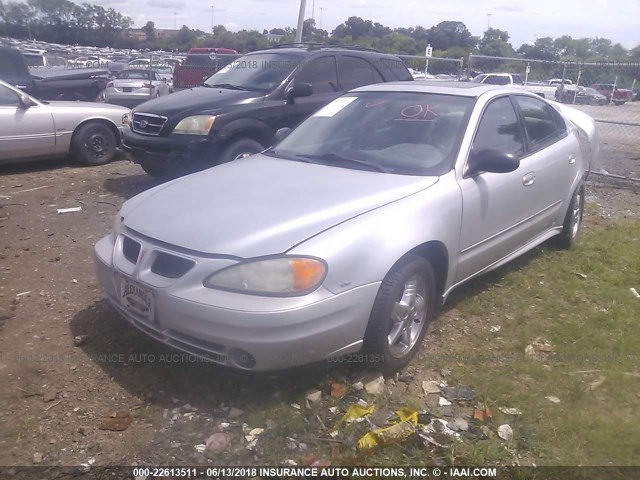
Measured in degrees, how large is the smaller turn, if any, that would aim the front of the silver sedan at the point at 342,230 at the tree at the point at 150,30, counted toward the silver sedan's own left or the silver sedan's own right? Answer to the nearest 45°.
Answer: approximately 135° to the silver sedan's own right

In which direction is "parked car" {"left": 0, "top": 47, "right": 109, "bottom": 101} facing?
to the viewer's right

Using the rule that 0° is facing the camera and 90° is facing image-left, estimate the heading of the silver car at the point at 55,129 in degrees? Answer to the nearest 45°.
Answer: approximately 270°

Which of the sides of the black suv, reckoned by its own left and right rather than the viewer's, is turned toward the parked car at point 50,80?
right

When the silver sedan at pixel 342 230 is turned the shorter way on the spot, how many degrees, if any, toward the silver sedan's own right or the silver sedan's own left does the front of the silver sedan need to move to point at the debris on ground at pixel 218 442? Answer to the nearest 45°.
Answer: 0° — it already faces it

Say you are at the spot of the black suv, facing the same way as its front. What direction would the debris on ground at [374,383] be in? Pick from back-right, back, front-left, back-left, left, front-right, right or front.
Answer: front-left

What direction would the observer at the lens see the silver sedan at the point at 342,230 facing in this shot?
facing the viewer and to the left of the viewer

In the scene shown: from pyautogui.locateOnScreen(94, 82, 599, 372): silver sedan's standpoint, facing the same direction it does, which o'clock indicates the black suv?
The black suv is roughly at 4 o'clock from the silver sedan.

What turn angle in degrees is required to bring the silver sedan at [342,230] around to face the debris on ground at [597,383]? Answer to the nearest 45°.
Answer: approximately 135° to its left

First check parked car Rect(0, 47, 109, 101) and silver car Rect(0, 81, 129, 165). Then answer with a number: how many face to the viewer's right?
2

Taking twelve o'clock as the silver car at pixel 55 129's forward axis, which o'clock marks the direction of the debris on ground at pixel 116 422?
The debris on ground is roughly at 3 o'clock from the silver car.

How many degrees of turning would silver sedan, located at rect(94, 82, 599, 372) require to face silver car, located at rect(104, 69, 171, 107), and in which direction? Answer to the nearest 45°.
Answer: approximately 90° to its right

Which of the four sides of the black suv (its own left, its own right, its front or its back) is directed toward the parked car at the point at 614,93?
back

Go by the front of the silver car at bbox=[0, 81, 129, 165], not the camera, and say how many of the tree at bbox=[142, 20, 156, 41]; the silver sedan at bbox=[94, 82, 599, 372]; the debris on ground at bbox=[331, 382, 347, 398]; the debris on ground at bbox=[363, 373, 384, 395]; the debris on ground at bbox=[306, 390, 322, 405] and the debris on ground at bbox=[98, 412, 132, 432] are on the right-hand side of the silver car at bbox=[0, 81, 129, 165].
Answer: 5

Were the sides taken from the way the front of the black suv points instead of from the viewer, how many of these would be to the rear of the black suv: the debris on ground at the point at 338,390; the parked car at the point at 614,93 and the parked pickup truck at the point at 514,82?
2

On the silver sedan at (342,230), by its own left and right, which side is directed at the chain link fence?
back
